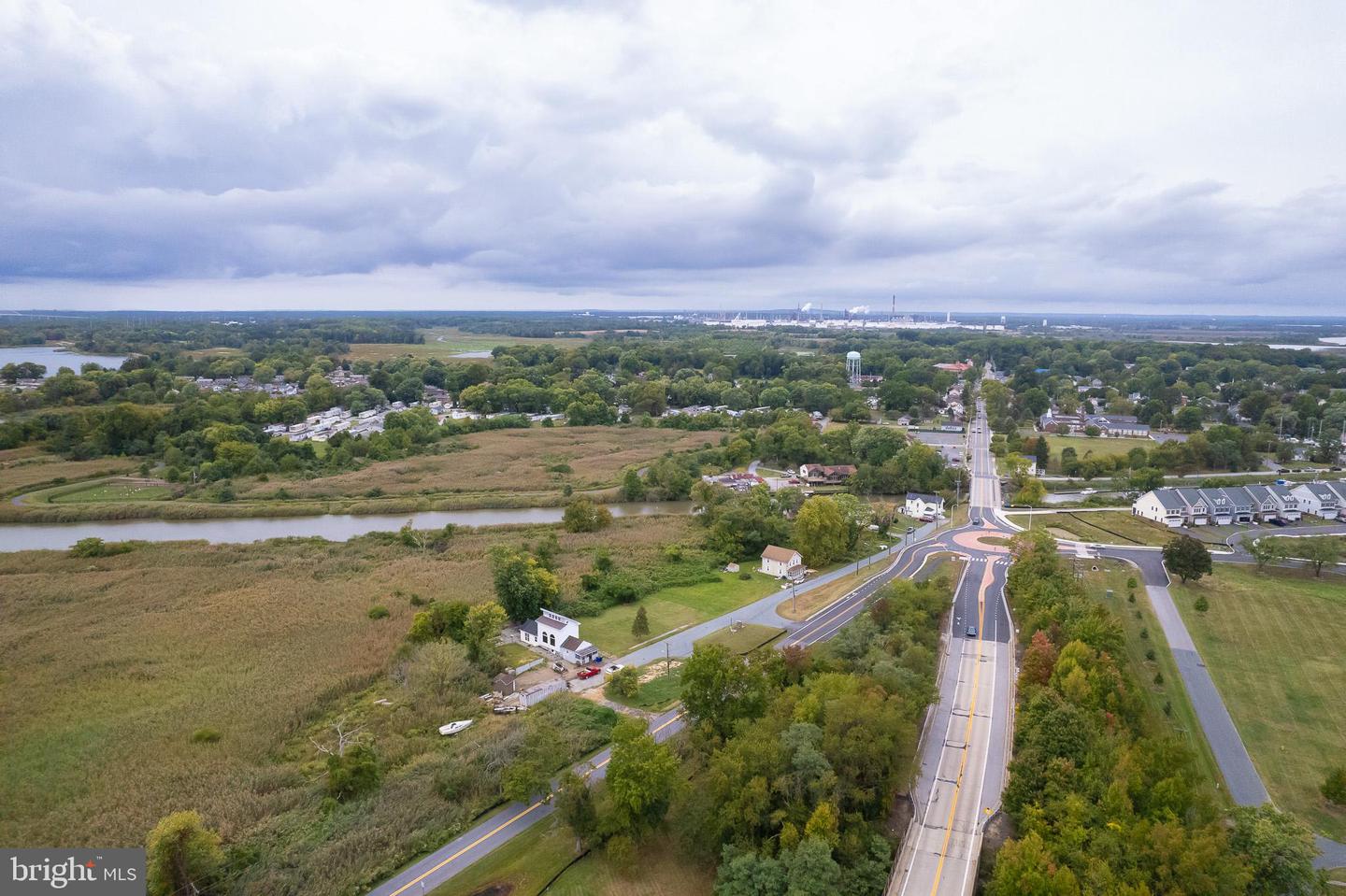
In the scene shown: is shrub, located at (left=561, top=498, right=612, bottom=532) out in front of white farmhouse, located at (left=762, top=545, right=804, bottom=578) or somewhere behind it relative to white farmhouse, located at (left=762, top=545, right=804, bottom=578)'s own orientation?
behind

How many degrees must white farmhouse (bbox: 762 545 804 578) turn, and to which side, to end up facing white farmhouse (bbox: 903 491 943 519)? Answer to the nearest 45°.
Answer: approximately 90° to its left

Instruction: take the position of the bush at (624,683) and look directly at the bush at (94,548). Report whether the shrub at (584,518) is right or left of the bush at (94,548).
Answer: right

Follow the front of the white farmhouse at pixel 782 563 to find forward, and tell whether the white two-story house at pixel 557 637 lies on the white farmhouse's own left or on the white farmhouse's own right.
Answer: on the white farmhouse's own right

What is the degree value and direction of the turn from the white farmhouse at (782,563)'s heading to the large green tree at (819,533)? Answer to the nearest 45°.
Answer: approximately 90° to its left

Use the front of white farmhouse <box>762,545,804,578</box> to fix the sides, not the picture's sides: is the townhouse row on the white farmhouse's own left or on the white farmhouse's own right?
on the white farmhouse's own left

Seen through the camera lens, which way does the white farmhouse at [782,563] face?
facing the viewer and to the right of the viewer

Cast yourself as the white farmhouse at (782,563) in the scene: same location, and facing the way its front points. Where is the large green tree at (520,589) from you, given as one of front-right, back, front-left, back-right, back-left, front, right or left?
right

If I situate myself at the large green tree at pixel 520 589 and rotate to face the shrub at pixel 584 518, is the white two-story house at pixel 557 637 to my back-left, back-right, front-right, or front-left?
back-right

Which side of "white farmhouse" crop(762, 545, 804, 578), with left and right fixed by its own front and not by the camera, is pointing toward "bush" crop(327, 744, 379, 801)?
right
